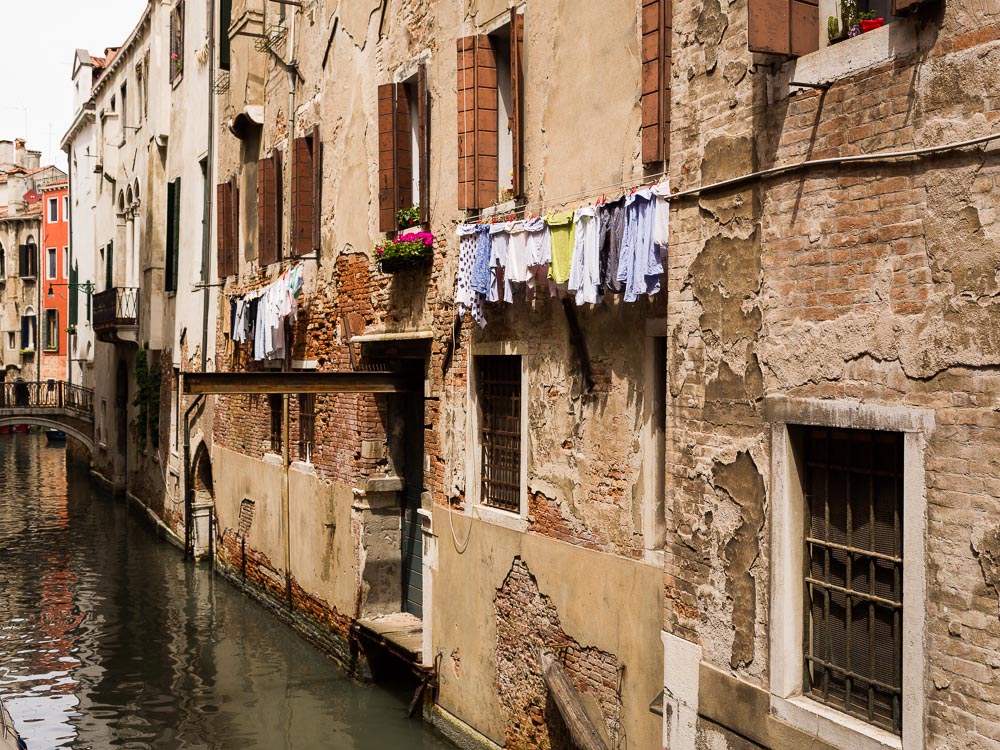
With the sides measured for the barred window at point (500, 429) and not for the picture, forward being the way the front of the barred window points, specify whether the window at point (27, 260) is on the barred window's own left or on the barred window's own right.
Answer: on the barred window's own right

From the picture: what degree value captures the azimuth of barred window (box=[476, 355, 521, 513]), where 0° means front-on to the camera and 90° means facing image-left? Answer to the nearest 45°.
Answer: approximately 45°

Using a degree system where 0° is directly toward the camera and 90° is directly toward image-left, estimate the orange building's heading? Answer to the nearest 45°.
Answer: approximately 0°

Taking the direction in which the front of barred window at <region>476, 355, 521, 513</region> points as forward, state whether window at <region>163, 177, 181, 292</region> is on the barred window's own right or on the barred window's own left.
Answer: on the barred window's own right

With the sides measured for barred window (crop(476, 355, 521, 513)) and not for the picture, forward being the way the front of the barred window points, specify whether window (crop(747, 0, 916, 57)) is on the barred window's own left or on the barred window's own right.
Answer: on the barred window's own left

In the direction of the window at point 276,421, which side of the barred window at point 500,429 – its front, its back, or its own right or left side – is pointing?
right

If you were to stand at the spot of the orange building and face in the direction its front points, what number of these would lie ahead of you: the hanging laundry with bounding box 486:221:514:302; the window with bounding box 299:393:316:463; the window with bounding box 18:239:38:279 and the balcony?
3

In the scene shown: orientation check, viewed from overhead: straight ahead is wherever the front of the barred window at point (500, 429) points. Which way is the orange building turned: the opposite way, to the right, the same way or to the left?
to the left

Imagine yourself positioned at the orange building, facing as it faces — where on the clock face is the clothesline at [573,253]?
The clothesline is roughly at 12 o'clock from the orange building.

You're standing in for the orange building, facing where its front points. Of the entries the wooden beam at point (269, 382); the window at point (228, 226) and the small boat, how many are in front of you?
3

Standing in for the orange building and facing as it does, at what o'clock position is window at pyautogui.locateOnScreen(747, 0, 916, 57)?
The window is roughly at 12 o'clock from the orange building.
